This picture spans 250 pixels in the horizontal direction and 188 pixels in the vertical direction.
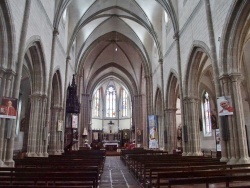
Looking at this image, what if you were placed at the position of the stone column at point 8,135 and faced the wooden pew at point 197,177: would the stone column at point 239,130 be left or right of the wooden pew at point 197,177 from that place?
left

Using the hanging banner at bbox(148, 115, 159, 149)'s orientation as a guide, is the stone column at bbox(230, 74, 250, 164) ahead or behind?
ahead

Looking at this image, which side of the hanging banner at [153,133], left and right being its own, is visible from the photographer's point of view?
front

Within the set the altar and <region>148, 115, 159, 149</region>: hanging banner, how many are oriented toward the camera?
2

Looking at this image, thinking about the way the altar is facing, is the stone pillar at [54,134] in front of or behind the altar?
in front

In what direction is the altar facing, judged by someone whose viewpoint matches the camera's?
facing the viewer

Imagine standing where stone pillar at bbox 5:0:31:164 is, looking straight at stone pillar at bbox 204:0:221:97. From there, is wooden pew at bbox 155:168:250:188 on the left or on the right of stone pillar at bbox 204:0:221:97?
right

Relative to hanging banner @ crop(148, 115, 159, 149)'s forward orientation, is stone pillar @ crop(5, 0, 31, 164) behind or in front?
in front

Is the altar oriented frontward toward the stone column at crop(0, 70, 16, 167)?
yes

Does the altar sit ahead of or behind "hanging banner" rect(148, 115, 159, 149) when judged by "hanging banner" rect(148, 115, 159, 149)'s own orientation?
behind
